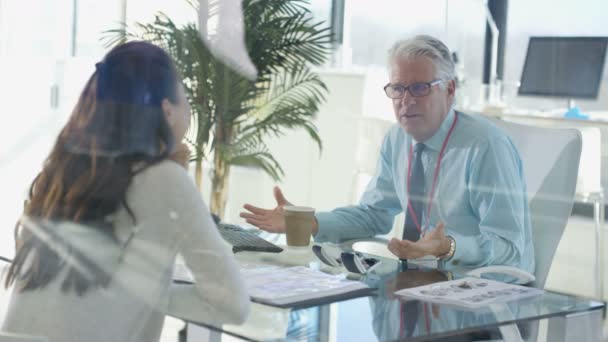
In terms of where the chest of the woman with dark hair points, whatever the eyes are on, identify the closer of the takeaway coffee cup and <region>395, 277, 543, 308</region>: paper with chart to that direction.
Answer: the takeaway coffee cup

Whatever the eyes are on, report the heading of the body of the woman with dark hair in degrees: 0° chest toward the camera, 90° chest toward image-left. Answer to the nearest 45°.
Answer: approximately 225°

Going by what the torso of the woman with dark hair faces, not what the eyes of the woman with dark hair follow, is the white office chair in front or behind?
in front

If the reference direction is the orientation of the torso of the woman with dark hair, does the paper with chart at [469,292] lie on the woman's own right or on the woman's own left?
on the woman's own right

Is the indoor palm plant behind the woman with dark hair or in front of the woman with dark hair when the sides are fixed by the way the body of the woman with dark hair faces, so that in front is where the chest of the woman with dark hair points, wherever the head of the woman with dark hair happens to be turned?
in front

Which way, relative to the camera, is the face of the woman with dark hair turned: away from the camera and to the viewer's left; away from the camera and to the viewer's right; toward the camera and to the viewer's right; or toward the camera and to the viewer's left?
away from the camera and to the viewer's right

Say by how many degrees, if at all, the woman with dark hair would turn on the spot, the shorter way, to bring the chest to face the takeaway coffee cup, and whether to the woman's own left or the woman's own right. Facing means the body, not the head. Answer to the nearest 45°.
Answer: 0° — they already face it
